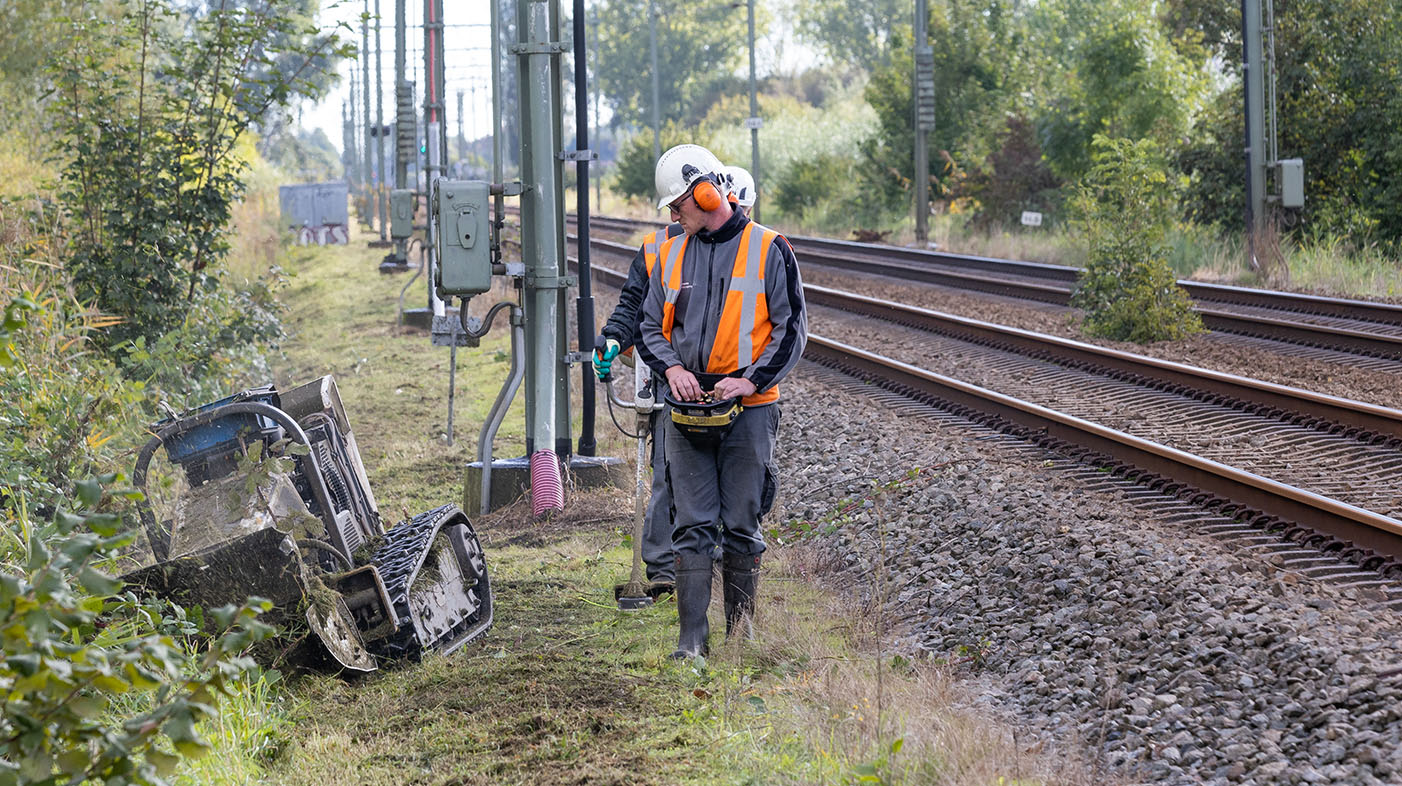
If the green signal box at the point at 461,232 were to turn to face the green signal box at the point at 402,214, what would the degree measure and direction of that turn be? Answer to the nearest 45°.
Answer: approximately 180°

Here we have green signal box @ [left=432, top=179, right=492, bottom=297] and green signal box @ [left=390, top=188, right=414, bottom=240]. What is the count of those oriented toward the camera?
2

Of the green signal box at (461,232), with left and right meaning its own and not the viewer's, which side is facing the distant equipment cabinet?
back

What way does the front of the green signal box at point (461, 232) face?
toward the camera

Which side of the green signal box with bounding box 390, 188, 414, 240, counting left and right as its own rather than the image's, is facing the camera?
front

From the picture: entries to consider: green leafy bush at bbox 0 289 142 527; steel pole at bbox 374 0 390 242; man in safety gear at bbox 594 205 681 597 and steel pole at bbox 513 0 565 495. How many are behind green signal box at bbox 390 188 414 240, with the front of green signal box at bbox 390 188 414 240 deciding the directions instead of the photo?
1

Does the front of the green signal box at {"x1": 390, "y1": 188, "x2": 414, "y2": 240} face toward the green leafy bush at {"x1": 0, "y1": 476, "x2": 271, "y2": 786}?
yes

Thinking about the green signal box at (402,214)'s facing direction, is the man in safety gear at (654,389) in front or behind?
in front

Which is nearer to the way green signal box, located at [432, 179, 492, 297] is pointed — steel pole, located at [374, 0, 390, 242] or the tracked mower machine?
the tracked mower machine
